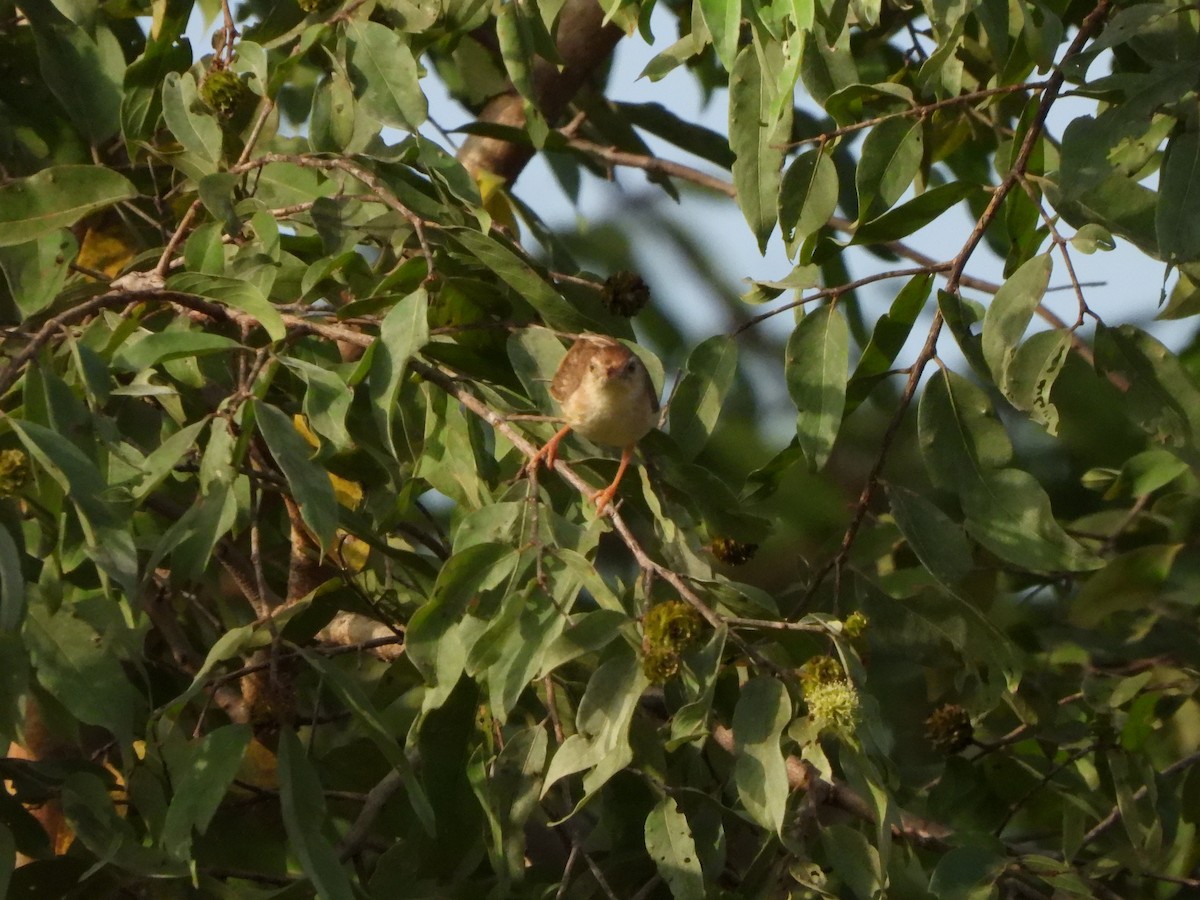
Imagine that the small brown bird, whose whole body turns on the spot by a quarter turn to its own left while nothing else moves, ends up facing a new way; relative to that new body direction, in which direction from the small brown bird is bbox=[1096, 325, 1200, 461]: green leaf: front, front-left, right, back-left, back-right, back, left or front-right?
front-right

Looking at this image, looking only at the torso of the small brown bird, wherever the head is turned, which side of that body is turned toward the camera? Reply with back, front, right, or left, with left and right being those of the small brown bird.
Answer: front

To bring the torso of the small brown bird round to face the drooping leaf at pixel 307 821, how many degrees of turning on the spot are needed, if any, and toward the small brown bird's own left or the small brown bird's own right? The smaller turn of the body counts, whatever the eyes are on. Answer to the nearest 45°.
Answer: approximately 45° to the small brown bird's own right

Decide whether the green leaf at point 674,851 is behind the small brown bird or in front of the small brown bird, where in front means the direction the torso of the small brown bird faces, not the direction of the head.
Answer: in front

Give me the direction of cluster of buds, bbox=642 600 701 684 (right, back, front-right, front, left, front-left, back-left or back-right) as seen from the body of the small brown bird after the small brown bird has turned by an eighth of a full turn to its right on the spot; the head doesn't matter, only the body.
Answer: front-left

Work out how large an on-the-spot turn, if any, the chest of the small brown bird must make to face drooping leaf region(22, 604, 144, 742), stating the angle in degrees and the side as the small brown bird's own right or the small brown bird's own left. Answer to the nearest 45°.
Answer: approximately 45° to the small brown bird's own right

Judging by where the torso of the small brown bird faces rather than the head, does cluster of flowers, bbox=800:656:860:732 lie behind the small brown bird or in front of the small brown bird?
in front

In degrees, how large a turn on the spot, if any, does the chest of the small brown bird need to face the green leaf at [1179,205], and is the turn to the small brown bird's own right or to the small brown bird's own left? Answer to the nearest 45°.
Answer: approximately 45° to the small brown bird's own left
